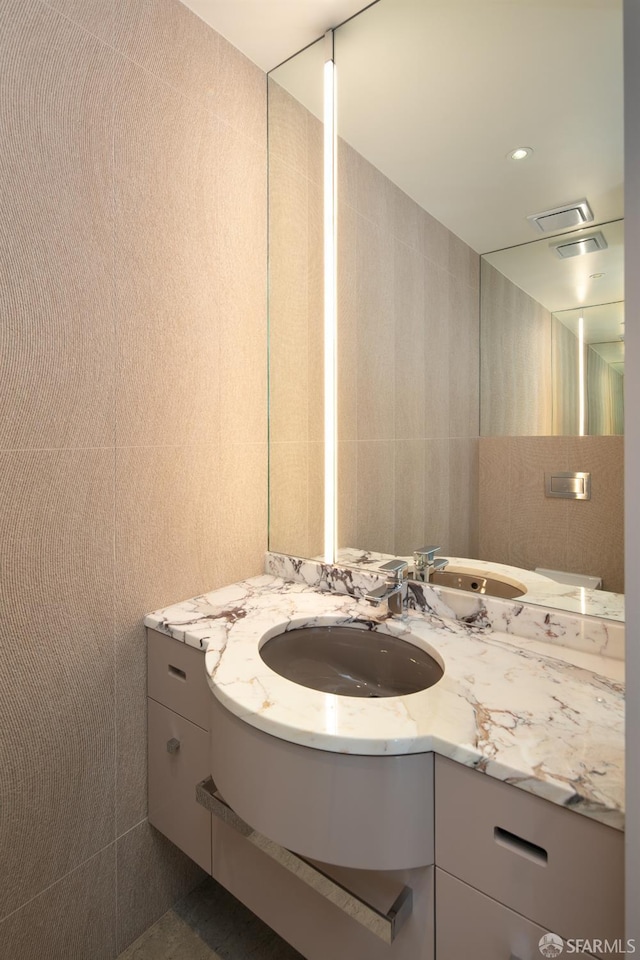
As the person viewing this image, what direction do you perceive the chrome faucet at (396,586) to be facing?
facing the viewer and to the left of the viewer

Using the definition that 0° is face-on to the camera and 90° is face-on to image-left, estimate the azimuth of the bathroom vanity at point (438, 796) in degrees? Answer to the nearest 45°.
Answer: approximately 45°

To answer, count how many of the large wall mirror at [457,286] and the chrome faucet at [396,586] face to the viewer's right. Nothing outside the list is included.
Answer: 0

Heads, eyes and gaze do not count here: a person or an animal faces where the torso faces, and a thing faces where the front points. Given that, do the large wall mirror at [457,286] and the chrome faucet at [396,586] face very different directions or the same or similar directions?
same or similar directions

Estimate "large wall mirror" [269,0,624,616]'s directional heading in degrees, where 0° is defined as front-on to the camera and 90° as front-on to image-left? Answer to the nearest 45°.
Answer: approximately 45°
